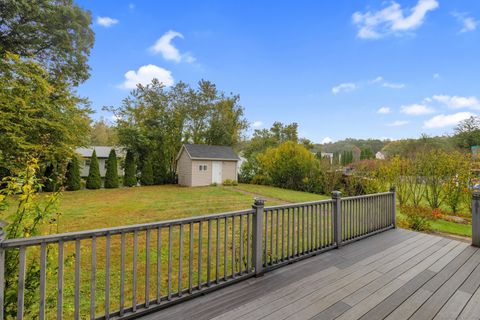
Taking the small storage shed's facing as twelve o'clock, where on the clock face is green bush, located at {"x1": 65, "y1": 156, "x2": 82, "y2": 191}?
The green bush is roughly at 4 o'clock from the small storage shed.

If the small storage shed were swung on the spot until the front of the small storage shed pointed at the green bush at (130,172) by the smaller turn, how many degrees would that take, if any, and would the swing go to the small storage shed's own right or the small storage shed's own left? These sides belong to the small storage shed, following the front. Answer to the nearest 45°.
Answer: approximately 135° to the small storage shed's own right

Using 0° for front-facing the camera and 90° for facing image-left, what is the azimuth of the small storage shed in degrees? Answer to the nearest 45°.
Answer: approximately 315°

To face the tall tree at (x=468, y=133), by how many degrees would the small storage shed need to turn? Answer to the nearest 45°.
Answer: approximately 45° to its left

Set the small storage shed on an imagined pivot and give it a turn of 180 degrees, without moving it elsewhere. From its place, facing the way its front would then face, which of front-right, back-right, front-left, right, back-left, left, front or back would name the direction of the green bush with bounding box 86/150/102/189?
front-left

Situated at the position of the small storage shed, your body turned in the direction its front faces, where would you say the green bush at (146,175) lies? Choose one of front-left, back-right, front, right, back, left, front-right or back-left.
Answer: back-right
